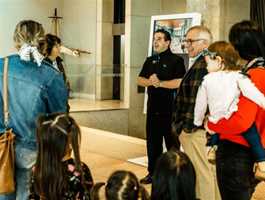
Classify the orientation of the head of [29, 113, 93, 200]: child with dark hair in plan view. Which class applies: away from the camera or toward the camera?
away from the camera

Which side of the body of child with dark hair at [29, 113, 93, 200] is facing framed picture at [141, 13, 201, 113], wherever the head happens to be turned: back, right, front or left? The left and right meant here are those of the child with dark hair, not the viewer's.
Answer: front

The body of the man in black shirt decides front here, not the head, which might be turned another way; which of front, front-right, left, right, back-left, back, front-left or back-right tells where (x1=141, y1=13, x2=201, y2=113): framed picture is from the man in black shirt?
back-right

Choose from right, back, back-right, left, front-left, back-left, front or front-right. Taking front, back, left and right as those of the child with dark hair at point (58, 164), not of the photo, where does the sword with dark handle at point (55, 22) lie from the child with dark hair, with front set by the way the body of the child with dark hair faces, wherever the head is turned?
front-left

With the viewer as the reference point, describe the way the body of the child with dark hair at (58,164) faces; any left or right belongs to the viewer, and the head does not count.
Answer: facing away from the viewer and to the right of the viewer

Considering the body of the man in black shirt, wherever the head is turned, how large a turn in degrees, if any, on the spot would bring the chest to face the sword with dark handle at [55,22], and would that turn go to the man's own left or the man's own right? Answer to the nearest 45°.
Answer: approximately 135° to the man's own right

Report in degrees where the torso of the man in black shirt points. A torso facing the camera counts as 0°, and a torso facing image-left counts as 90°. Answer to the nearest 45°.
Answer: approximately 45°

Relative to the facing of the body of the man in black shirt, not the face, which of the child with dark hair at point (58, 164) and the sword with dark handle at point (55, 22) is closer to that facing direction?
the child with dark hair

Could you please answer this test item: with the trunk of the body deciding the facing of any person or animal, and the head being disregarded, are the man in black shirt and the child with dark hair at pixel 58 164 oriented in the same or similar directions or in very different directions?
very different directions

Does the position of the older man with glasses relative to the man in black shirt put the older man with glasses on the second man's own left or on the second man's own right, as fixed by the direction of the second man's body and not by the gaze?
on the second man's own left
